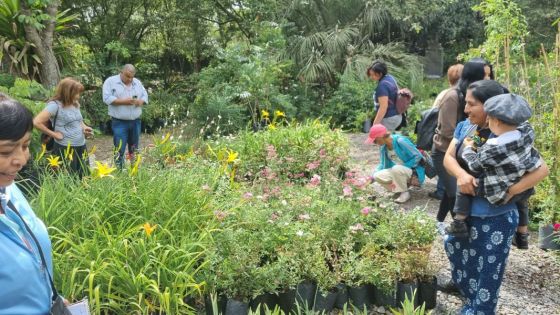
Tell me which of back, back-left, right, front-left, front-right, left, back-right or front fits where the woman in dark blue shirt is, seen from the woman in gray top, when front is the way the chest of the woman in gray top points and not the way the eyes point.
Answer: front-left

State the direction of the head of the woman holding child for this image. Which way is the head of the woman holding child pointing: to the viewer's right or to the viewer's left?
to the viewer's left

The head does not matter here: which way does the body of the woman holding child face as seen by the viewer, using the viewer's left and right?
facing the viewer and to the left of the viewer

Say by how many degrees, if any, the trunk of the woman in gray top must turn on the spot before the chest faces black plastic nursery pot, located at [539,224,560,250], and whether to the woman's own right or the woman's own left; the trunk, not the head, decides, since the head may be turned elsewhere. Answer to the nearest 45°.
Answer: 0° — they already face it

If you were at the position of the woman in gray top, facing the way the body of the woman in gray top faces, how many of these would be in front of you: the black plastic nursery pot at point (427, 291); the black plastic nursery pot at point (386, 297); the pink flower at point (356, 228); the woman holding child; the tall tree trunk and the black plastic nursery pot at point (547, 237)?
5

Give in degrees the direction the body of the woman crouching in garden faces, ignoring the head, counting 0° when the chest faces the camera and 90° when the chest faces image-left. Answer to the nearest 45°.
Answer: approximately 45°
